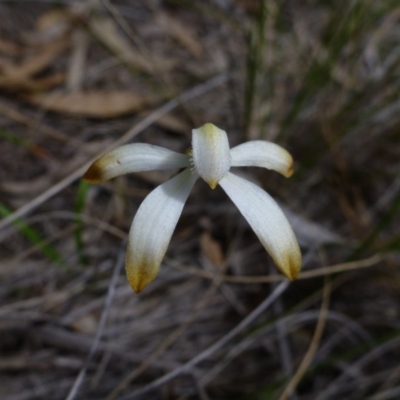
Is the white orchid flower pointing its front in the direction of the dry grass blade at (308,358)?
no

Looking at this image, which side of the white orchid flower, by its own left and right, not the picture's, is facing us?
front
